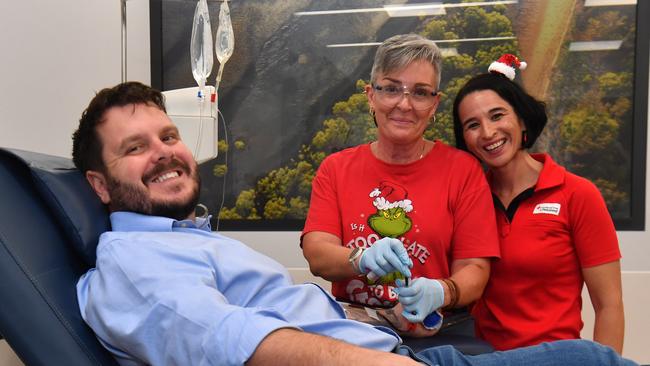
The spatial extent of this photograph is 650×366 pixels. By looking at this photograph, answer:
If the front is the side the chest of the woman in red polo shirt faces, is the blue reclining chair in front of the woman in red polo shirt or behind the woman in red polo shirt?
in front

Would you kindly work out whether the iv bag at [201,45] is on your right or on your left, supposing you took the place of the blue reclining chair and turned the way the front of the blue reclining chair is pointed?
on your left

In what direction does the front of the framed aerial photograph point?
toward the camera

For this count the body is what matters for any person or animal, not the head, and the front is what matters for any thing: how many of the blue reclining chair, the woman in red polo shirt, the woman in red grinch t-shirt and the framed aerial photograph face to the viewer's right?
1

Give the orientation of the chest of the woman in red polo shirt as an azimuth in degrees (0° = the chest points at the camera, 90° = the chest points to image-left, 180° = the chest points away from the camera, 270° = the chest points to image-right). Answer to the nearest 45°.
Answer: approximately 45°

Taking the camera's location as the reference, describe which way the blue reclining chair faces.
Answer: facing to the right of the viewer

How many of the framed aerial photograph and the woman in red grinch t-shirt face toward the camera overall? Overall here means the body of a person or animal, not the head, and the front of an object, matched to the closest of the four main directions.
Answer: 2

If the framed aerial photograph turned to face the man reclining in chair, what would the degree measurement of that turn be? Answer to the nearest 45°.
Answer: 0° — it already faces them
